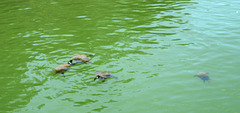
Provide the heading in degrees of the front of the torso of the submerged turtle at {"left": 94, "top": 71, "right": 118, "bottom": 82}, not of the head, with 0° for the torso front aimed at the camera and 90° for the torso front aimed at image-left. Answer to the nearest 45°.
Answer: approximately 90°

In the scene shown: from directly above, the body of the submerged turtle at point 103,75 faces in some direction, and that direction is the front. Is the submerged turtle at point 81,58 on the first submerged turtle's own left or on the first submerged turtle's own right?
on the first submerged turtle's own right

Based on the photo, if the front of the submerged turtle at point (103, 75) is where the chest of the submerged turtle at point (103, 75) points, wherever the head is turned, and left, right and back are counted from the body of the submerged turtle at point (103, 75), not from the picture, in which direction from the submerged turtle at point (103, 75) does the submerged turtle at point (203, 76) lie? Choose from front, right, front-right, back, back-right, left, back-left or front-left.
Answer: back

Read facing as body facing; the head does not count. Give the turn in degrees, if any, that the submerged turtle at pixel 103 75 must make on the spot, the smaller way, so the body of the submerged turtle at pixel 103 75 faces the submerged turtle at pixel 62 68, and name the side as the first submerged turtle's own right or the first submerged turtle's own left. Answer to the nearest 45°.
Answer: approximately 45° to the first submerged turtle's own right
